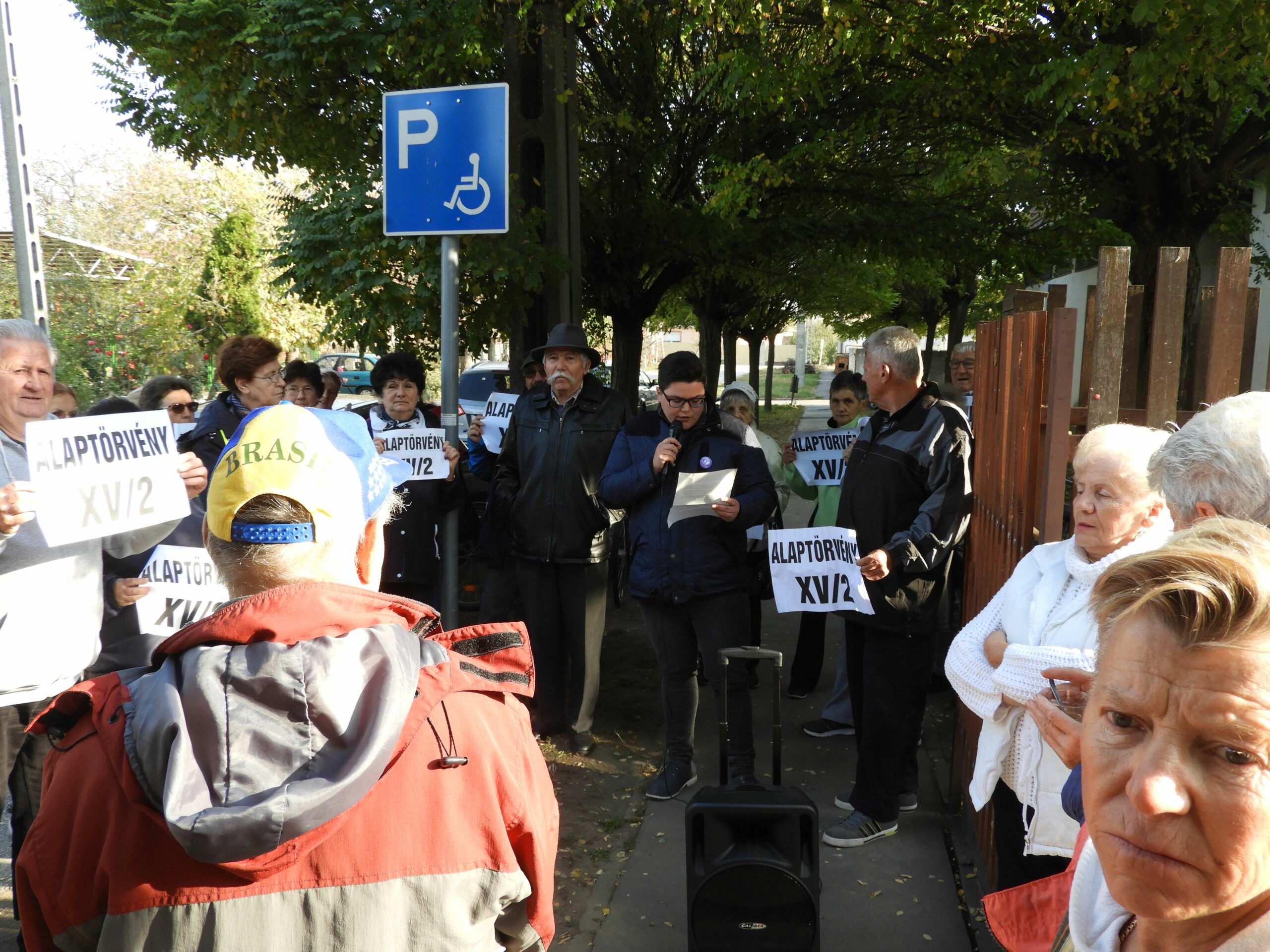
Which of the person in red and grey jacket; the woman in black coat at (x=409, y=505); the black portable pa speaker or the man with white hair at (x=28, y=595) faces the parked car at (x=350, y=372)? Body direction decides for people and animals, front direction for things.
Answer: the person in red and grey jacket

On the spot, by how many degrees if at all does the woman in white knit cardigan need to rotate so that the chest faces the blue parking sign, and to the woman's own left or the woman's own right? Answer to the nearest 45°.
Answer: approximately 45° to the woman's own right

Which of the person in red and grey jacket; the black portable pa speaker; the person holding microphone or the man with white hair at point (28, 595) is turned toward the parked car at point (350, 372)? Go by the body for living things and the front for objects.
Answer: the person in red and grey jacket

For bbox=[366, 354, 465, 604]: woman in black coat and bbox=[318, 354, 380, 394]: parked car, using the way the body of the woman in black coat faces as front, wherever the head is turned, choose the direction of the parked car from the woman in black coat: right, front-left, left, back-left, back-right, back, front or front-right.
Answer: back

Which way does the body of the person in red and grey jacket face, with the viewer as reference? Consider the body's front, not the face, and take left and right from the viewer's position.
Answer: facing away from the viewer

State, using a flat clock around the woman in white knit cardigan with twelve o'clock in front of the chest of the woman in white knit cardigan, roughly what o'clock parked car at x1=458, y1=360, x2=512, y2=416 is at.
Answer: The parked car is roughly at 3 o'clock from the woman in white knit cardigan.

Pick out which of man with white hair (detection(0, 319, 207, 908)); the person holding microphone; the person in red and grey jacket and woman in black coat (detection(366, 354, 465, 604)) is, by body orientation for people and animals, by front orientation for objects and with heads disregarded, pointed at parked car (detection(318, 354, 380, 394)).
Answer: the person in red and grey jacket

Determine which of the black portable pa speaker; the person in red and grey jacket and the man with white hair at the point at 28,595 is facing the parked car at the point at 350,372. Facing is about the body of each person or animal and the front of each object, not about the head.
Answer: the person in red and grey jacket

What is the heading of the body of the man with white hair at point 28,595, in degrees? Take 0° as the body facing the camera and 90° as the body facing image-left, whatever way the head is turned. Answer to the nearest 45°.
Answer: approximately 315°

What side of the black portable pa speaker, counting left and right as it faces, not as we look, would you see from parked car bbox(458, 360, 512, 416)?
back

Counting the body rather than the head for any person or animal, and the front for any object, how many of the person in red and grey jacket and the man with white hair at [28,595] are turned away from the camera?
1

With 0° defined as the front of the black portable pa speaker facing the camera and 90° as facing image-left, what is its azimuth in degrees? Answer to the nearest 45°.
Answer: approximately 0°
